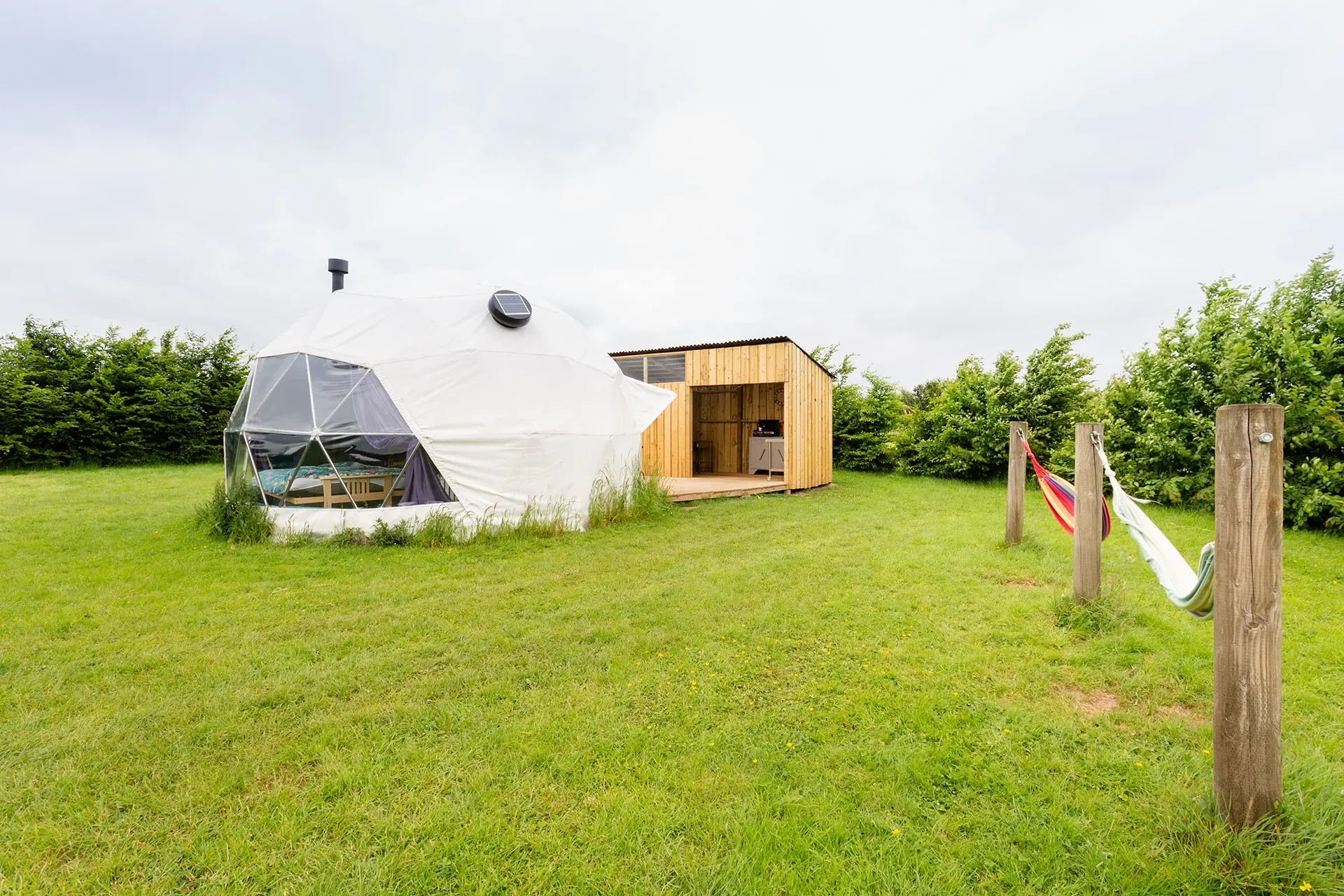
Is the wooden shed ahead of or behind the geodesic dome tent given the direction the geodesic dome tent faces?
behind

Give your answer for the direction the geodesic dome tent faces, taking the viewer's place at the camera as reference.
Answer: facing the viewer and to the left of the viewer

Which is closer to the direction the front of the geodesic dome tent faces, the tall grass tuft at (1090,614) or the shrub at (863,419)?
the tall grass tuft

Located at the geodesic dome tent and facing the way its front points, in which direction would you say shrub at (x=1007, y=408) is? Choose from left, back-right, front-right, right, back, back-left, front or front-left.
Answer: back-left

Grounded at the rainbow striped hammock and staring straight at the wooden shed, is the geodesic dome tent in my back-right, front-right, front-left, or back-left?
front-left

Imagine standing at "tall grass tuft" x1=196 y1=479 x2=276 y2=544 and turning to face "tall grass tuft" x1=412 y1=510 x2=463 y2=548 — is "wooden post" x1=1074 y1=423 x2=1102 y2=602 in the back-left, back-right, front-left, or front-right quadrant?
front-right

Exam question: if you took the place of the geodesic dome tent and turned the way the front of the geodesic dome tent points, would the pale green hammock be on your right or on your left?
on your left

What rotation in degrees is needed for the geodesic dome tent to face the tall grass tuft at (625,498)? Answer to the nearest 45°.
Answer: approximately 135° to its left

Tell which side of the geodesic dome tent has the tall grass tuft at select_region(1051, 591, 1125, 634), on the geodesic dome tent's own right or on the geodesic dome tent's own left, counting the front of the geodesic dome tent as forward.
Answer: on the geodesic dome tent's own left

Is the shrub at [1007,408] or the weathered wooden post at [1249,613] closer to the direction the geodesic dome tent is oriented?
the weathered wooden post

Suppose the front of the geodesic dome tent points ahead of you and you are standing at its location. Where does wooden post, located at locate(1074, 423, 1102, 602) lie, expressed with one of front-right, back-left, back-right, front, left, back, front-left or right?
left

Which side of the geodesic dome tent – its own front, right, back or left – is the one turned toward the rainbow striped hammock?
left

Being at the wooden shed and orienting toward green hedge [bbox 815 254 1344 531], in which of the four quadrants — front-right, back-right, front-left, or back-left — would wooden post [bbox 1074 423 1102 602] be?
front-right

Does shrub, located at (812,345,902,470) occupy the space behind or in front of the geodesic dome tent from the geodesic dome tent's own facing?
behind
